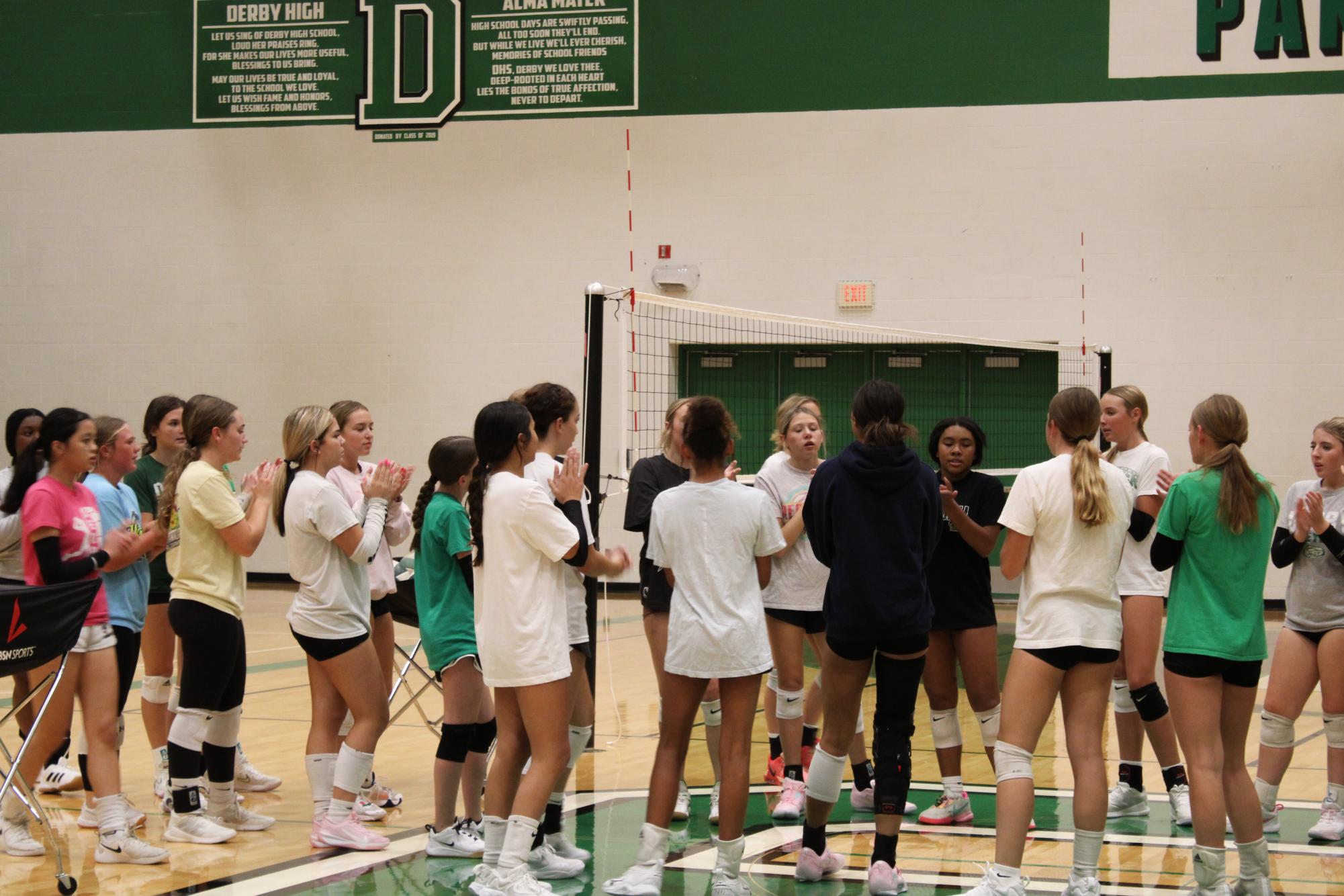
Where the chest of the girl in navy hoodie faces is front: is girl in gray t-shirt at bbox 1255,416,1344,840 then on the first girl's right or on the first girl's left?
on the first girl's right

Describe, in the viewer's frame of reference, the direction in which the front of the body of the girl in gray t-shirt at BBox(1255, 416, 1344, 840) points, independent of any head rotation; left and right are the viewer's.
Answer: facing the viewer and to the left of the viewer

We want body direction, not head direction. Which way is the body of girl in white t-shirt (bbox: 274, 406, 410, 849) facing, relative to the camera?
to the viewer's right

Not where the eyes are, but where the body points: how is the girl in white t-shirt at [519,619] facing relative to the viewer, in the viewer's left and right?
facing away from the viewer and to the right of the viewer

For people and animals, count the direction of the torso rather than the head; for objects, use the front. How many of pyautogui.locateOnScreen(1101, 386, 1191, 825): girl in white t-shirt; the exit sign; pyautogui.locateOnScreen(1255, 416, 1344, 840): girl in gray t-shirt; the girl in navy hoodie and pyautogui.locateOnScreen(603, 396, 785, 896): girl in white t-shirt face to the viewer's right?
0

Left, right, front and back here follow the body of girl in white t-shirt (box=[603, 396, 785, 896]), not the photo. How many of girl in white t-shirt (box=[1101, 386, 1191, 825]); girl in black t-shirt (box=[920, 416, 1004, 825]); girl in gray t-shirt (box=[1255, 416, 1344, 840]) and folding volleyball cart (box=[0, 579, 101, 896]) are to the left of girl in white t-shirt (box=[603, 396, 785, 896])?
1

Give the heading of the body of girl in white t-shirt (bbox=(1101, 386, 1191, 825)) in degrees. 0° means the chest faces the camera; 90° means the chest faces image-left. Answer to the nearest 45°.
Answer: approximately 45°

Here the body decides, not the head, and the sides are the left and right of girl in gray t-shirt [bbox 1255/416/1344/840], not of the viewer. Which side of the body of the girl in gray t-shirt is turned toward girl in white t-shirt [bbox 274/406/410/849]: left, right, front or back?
front

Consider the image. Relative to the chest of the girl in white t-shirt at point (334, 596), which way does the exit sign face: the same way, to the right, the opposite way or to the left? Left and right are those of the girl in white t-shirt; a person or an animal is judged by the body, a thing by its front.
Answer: to the right

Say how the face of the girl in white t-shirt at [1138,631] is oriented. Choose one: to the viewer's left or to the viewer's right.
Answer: to the viewer's left

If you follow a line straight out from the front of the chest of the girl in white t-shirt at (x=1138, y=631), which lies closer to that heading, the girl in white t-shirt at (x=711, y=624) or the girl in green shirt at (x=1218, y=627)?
the girl in white t-shirt

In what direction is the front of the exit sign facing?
toward the camera

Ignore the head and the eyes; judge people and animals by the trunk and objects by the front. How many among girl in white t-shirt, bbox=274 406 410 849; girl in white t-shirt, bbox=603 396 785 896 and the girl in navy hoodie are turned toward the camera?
0

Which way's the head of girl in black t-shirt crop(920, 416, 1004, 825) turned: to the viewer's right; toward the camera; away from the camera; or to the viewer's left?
toward the camera

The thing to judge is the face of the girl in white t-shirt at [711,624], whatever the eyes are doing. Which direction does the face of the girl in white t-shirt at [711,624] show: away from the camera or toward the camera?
away from the camera

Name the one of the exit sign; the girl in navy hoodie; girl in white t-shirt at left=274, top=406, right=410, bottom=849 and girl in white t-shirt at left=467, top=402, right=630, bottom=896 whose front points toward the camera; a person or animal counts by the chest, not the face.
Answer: the exit sign

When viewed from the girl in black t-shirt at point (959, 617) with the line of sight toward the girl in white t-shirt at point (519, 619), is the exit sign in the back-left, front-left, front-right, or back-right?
back-right

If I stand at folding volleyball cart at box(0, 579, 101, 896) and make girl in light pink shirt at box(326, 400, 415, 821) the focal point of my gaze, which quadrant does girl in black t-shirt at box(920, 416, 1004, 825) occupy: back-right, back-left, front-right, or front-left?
front-right
